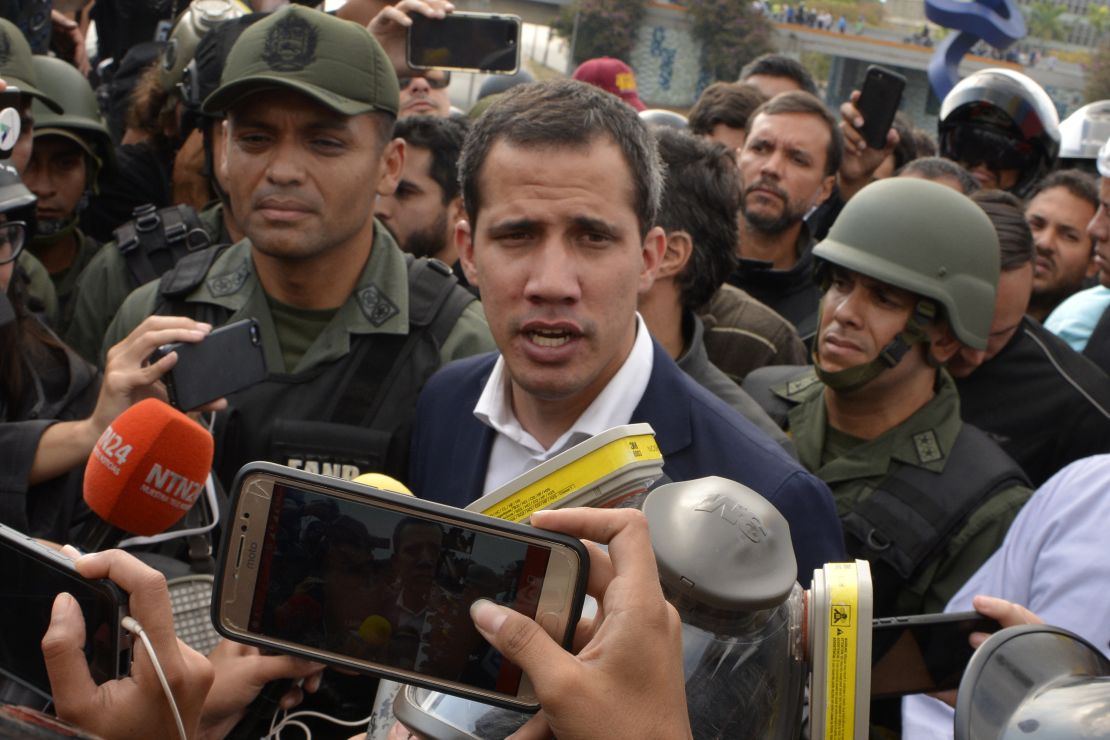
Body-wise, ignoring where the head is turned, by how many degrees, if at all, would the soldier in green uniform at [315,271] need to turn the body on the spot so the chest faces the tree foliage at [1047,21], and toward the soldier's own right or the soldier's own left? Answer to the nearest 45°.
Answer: approximately 135° to the soldier's own left

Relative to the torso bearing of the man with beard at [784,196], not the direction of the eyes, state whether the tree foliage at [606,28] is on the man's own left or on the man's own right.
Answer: on the man's own right

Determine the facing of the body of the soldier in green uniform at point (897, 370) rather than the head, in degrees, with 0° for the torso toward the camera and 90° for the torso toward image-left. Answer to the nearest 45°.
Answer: approximately 45°

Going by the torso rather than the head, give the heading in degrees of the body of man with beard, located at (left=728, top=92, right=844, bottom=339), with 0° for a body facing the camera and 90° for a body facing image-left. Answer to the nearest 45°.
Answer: approximately 45°

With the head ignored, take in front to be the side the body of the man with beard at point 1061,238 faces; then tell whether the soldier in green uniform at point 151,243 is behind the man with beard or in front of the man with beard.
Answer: in front

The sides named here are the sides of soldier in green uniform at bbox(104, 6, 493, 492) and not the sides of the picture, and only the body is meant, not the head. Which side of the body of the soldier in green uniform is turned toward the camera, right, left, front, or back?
front

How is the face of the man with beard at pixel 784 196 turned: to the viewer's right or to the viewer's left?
to the viewer's left

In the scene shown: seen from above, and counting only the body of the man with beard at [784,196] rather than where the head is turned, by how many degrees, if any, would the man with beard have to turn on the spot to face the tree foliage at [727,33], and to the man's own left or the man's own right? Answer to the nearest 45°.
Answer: approximately 135° to the man's own right

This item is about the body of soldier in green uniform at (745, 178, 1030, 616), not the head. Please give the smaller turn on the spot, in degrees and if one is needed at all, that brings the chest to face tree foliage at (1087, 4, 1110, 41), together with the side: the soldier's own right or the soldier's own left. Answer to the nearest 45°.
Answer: approximately 135° to the soldier's own right

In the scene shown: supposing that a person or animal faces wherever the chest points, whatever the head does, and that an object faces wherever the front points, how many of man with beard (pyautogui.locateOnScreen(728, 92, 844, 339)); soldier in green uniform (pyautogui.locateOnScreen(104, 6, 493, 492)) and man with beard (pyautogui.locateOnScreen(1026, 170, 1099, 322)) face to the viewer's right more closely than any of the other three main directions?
0

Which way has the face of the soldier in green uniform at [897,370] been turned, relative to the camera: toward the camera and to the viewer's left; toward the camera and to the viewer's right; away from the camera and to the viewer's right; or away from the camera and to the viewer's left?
toward the camera and to the viewer's left

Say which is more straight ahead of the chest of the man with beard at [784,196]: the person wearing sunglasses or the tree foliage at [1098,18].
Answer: the person wearing sunglasses

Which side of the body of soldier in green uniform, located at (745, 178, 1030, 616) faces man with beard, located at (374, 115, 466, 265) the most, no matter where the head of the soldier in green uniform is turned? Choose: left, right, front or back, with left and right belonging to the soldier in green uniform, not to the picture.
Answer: right

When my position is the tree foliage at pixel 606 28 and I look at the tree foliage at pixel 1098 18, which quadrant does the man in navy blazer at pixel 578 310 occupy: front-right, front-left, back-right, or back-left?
back-right
